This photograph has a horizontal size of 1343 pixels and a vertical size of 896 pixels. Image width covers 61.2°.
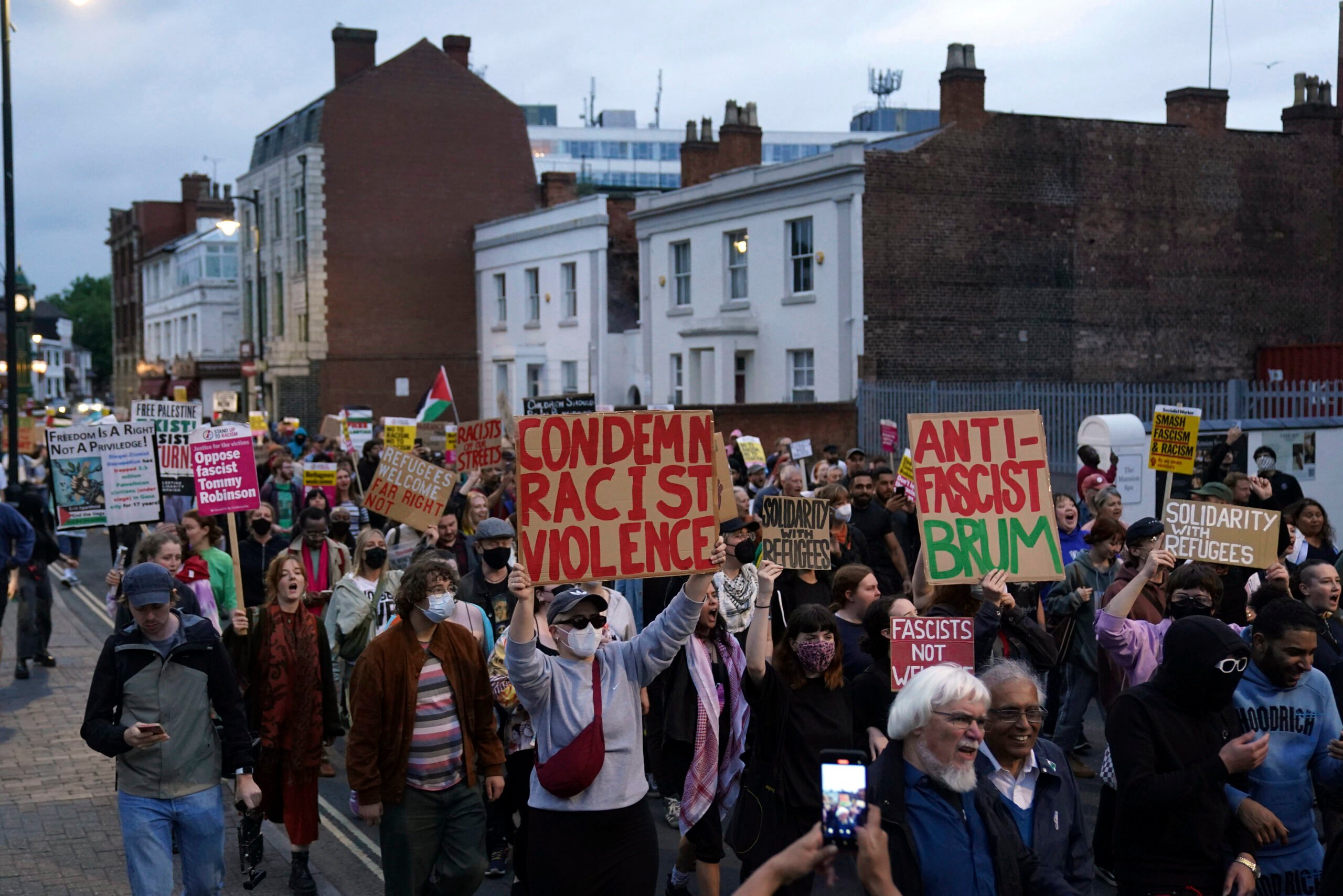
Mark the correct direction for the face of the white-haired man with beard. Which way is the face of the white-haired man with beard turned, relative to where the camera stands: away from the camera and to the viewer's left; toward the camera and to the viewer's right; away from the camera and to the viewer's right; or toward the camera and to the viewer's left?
toward the camera and to the viewer's right

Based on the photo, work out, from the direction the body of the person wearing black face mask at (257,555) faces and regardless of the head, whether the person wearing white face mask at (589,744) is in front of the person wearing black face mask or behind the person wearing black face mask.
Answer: in front

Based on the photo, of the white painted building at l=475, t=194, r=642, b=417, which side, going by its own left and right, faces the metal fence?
left

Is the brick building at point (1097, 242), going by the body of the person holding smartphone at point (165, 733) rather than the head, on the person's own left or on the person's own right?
on the person's own left

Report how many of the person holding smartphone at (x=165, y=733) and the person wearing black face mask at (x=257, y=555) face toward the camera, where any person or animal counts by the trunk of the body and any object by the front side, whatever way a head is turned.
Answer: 2

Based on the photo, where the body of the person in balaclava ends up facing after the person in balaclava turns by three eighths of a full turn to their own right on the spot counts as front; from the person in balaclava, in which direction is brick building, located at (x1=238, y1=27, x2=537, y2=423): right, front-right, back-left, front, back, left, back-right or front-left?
front-right

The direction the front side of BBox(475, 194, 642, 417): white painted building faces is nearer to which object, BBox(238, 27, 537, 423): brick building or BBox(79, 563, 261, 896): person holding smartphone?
the person holding smartphone

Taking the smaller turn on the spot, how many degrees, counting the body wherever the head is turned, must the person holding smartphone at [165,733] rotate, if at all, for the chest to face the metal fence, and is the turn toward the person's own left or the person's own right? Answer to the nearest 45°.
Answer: approximately 135° to the person's own left

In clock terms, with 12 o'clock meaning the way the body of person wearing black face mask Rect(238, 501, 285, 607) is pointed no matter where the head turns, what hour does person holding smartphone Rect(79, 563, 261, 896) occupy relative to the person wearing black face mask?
The person holding smartphone is roughly at 12 o'clock from the person wearing black face mask.

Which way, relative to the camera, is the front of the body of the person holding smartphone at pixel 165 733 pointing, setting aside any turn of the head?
toward the camera

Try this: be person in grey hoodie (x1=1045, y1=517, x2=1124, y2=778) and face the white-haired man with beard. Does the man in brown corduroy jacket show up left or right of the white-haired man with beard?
right

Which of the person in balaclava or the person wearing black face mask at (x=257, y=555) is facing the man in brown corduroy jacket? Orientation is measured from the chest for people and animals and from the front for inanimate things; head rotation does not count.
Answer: the person wearing black face mask

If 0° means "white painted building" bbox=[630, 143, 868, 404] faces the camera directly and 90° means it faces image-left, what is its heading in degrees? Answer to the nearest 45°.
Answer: approximately 45°
